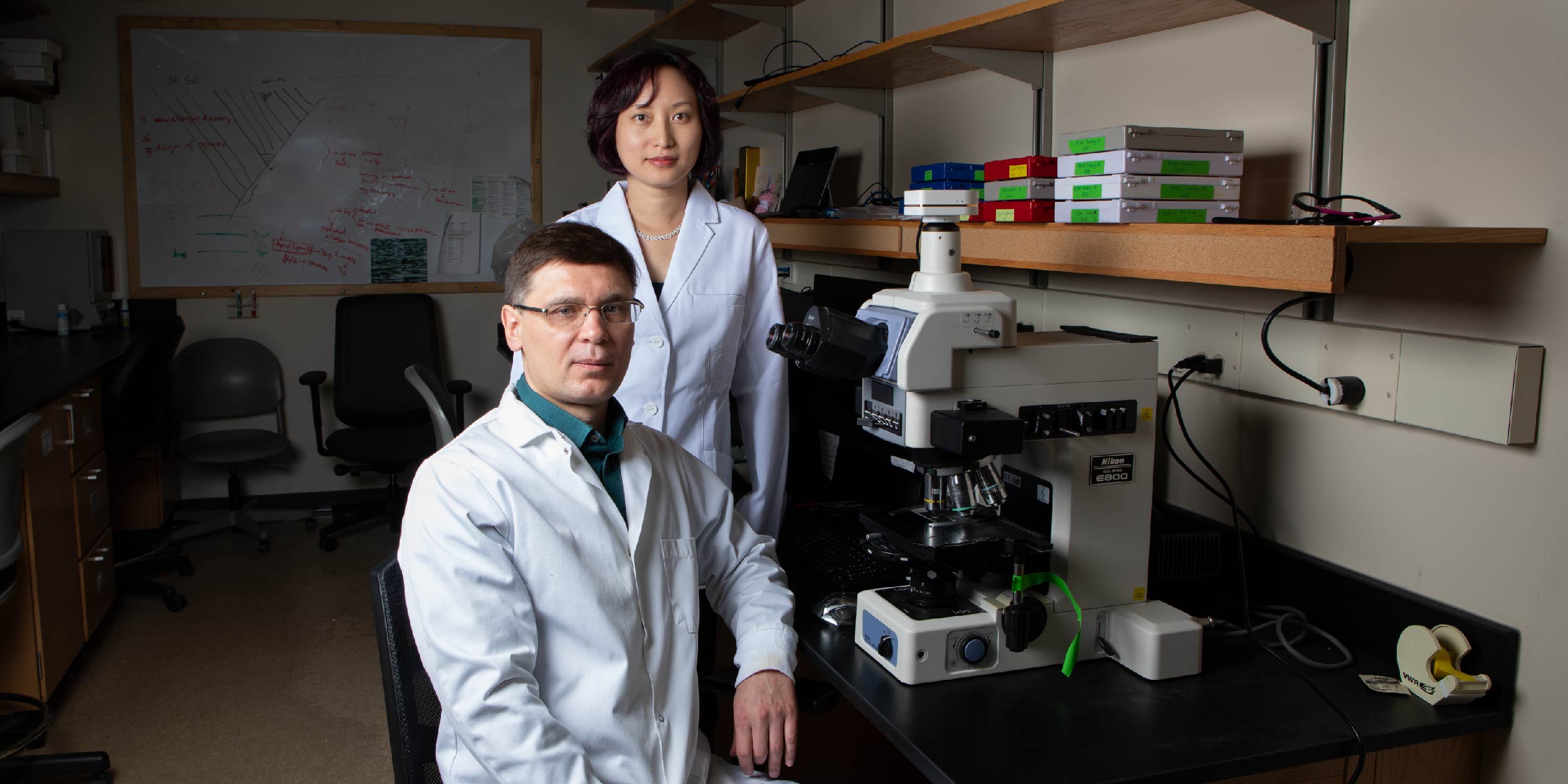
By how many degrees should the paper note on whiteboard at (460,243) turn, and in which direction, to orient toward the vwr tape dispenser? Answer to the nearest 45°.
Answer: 0° — it already faces it

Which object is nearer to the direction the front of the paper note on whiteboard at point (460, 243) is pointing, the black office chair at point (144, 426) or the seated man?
the seated man

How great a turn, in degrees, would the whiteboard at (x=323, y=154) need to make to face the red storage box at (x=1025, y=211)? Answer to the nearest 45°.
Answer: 0° — it already faces it

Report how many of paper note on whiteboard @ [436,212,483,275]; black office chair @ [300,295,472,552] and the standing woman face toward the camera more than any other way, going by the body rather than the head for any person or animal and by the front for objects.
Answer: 3
